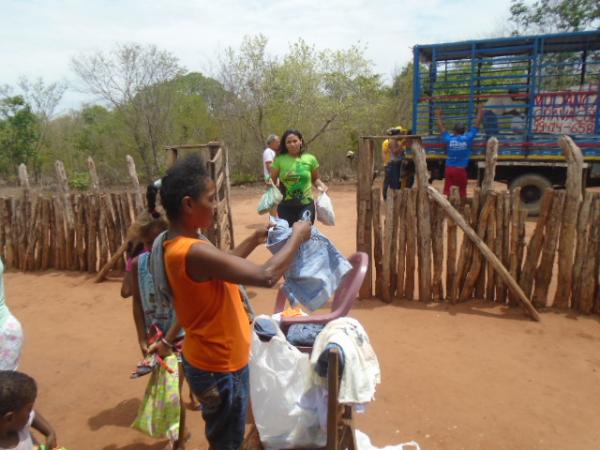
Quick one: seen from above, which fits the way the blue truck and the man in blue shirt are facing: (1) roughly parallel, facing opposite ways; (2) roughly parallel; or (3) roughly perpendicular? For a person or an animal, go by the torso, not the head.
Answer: roughly perpendicular

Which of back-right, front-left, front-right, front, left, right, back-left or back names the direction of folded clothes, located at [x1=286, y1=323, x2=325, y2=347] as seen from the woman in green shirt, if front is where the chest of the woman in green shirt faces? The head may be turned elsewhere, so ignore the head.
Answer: front

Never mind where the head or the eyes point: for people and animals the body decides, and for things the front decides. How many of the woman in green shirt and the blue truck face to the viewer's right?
1

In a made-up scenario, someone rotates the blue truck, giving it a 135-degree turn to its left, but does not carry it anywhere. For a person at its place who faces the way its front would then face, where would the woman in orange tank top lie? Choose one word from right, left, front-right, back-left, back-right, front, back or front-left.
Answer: back-left

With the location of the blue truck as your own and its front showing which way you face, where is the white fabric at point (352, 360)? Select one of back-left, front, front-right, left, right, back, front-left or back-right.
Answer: right

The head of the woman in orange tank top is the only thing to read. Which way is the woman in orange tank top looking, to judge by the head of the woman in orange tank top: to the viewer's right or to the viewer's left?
to the viewer's right

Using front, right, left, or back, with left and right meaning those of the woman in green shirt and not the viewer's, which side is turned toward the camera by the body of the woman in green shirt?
front

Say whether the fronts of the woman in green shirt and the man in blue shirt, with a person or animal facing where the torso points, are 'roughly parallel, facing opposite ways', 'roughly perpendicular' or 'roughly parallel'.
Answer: roughly parallel, facing opposite ways

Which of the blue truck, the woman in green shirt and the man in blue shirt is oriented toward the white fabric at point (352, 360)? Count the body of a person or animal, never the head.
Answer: the woman in green shirt

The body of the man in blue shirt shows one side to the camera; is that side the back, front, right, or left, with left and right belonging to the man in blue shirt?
back

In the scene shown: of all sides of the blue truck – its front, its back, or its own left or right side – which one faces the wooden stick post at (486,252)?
right

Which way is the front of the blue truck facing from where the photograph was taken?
facing to the right of the viewer

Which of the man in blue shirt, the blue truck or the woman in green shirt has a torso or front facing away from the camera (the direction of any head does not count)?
the man in blue shirt

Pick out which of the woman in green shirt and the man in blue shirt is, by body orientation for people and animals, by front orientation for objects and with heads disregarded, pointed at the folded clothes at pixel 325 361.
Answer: the woman in green shirt

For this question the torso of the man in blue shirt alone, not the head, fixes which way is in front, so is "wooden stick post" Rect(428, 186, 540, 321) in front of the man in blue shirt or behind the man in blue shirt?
behind

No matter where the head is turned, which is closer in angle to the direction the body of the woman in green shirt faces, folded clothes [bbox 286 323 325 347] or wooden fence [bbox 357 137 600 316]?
the folded clothes
